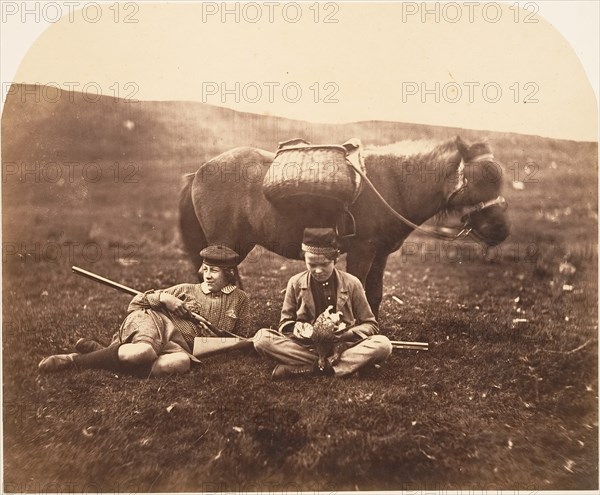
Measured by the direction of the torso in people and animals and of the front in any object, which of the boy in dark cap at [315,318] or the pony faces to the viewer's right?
the pony

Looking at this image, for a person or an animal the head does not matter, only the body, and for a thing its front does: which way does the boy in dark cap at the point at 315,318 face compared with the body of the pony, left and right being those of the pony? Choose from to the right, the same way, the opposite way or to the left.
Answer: to the right

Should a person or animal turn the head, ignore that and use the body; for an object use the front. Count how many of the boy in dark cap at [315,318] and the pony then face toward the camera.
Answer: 1

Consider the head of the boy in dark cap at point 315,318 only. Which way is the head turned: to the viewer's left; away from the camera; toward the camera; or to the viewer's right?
toward the camera

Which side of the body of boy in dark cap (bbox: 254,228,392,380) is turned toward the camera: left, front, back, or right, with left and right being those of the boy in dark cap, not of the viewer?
front

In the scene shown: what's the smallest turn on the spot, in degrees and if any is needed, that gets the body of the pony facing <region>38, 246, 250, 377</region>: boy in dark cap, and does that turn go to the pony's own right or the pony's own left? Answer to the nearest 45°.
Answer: approximately 180°

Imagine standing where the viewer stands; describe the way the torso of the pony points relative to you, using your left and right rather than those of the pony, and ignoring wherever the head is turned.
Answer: facing to the right of the viewer

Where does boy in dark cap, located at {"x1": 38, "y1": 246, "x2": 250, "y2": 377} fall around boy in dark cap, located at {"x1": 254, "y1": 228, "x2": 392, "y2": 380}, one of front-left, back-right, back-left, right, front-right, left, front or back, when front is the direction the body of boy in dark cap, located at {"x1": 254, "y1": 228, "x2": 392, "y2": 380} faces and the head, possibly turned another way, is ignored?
right
